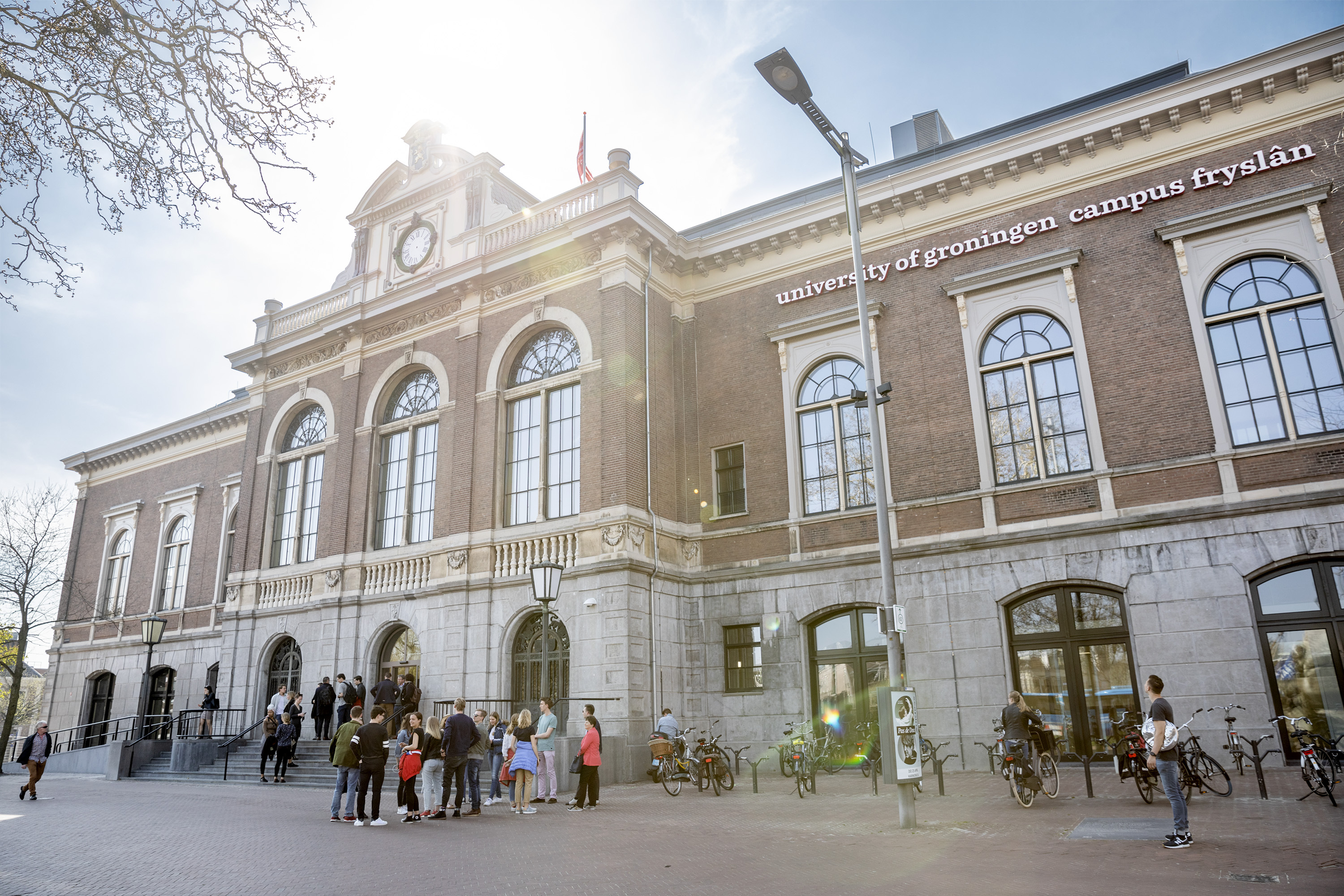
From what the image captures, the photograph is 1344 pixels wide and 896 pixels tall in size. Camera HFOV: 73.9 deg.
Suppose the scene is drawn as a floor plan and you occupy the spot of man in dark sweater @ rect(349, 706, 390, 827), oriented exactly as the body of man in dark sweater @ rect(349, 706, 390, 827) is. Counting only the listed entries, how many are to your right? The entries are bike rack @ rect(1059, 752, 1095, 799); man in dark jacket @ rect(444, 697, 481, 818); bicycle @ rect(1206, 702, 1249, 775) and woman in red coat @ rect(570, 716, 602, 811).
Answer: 4

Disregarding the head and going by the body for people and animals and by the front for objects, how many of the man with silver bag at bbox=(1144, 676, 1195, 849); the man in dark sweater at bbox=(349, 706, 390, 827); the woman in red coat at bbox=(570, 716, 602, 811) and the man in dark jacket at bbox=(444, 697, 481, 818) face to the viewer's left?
2

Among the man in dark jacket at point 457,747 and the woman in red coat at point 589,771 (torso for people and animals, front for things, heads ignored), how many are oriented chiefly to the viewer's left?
1

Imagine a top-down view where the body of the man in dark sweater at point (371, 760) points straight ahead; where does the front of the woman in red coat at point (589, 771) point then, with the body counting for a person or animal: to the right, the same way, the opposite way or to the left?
to the left

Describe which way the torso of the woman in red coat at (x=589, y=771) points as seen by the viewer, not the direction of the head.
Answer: to the viewer's left

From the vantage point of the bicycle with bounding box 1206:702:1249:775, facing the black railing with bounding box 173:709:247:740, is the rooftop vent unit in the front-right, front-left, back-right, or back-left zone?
front-right

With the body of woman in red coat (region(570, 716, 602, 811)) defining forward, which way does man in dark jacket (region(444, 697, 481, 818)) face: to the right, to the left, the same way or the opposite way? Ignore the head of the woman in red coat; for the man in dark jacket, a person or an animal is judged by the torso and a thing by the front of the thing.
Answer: to the right

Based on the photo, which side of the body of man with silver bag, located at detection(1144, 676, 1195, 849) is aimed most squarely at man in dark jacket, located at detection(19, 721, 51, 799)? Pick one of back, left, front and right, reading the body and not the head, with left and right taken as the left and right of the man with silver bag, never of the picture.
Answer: front

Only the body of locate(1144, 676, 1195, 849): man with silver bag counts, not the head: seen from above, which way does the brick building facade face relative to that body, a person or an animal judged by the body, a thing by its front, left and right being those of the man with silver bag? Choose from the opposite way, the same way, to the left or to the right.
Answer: to the left

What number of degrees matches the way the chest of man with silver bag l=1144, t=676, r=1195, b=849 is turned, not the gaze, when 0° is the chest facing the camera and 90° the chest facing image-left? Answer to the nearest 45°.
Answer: approximately 90°

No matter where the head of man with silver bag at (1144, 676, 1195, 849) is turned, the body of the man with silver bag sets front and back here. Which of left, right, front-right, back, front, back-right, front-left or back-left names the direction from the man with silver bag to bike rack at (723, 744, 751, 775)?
front-right

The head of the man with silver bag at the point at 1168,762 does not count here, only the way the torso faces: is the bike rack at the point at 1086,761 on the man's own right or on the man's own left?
on the man's own right

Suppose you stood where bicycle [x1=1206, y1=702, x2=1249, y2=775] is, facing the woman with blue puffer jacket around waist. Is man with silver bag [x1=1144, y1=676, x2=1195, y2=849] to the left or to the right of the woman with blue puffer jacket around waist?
left

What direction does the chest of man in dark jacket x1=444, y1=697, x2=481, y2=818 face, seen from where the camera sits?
away from the camera

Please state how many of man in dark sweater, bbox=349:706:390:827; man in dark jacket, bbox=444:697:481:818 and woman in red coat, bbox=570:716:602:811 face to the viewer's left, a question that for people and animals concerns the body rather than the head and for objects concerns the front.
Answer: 1

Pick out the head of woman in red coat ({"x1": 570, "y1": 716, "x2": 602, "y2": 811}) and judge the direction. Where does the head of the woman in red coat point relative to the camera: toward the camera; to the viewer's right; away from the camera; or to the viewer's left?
to the viewer's left

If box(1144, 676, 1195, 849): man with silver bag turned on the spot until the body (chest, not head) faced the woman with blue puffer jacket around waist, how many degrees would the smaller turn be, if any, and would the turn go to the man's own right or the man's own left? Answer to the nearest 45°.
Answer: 0° — they already face them

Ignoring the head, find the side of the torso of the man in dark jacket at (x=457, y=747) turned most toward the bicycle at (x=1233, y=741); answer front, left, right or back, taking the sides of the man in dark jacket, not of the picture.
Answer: right

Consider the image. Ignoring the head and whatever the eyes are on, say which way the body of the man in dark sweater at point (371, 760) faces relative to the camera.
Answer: away from the camera
